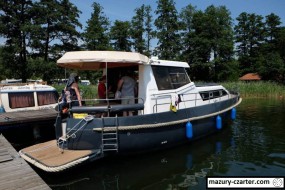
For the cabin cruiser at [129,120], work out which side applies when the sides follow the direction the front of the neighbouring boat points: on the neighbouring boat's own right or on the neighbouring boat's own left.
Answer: on the neighbouring boat's own right

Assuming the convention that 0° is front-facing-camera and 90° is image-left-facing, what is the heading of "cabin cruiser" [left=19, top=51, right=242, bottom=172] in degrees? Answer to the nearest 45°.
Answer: approximately 225°

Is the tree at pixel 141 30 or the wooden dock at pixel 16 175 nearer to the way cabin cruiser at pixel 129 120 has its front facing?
the tree

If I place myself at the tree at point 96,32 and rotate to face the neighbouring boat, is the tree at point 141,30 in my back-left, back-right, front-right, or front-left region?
back-left

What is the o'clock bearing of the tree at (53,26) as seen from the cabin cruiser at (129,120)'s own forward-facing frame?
The tree is roughly at 10 o'clock from the cabin cruiser.

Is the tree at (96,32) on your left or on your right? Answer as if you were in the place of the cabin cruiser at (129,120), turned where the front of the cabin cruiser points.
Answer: on your left

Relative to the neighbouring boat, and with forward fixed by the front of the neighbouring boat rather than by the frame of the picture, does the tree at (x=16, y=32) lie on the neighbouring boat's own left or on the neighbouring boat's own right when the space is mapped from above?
on the neighbouring boat's own left

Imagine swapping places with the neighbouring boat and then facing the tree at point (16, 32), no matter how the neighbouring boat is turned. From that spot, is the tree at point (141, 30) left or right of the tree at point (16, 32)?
right

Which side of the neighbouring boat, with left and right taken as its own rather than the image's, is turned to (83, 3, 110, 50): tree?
left
